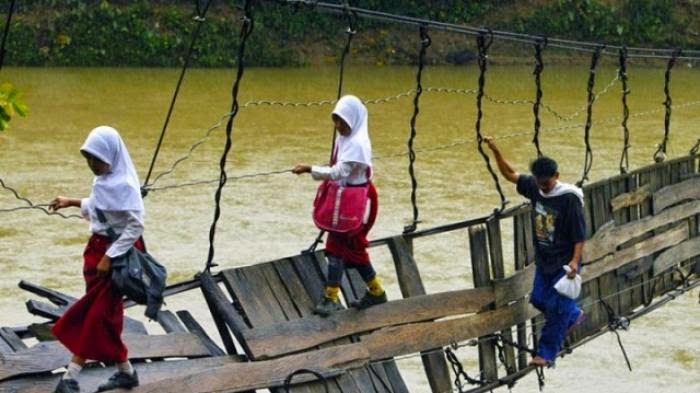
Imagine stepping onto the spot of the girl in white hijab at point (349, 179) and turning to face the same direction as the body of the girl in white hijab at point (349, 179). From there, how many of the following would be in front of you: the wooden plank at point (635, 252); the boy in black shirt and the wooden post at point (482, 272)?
0

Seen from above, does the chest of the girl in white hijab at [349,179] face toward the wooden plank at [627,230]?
no

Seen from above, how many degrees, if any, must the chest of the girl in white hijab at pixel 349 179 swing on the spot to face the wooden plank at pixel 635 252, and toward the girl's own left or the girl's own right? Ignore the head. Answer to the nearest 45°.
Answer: approximately 135° to the girl's own right

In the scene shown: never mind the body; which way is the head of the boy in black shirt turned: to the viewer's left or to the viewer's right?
to the viewer's left

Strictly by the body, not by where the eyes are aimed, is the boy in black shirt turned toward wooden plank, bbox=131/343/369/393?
yes

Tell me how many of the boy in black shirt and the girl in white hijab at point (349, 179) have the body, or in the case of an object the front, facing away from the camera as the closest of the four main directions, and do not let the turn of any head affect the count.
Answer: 0

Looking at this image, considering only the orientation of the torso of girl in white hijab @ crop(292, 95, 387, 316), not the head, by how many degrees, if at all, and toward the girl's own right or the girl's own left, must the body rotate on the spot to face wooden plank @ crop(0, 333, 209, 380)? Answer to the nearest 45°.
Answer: approximately 45° to the girl's own left

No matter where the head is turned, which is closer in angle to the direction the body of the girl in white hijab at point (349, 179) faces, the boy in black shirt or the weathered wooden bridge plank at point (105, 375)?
the weathered wooden bridge plank

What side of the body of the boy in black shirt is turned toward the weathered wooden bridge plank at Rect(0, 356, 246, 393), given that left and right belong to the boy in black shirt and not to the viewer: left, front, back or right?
front

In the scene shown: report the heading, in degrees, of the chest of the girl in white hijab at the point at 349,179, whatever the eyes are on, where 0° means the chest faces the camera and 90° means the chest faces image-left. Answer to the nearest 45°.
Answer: approximately 90°

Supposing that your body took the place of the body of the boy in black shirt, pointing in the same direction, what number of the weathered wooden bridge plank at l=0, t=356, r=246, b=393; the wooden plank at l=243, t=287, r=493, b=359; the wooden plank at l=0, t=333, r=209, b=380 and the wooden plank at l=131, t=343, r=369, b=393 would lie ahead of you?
4

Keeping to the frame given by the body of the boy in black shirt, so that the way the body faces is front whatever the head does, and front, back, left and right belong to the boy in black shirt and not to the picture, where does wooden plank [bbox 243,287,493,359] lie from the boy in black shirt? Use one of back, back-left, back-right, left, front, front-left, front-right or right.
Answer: front

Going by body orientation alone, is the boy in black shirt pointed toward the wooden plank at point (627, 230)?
no

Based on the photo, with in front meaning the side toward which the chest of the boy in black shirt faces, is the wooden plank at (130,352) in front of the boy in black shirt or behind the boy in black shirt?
in front

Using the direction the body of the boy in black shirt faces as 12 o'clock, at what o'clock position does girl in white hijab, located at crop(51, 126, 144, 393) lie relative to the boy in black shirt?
The girl in white hijab is roughly at 12 o'clock from the boy in black shirt.
